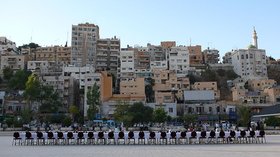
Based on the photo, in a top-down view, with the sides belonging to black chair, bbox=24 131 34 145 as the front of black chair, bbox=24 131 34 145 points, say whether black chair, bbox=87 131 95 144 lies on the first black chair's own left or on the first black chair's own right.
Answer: on the first black chair's own right

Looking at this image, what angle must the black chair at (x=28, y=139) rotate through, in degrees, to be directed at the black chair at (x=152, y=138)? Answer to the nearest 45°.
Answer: approximately 90° to its right

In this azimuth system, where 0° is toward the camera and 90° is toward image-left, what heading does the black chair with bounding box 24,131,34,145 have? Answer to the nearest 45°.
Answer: approximately 180°

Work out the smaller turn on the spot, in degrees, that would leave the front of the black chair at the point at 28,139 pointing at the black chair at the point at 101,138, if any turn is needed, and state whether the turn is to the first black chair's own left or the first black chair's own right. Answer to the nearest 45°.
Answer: approximately 90° to the first black chair's own right

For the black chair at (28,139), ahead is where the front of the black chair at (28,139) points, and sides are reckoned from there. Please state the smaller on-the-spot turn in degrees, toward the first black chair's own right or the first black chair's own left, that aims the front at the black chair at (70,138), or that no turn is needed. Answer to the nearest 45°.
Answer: approximately 135° to the first black chair's own right

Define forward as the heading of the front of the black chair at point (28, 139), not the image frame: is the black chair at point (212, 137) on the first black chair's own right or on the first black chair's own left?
on the first black chair's own right
